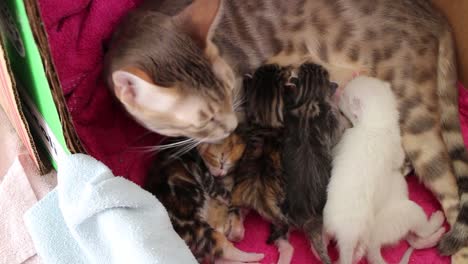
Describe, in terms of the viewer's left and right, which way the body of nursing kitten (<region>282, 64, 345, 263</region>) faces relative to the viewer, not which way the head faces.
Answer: facing away from the viewer

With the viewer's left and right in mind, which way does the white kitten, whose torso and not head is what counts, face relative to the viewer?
facing away from the viewer

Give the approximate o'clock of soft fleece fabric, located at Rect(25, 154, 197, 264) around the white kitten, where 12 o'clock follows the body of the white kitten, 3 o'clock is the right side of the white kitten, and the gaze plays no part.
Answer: The soft fleece fabric is roughly at 8 o'clock from the white kitten.
